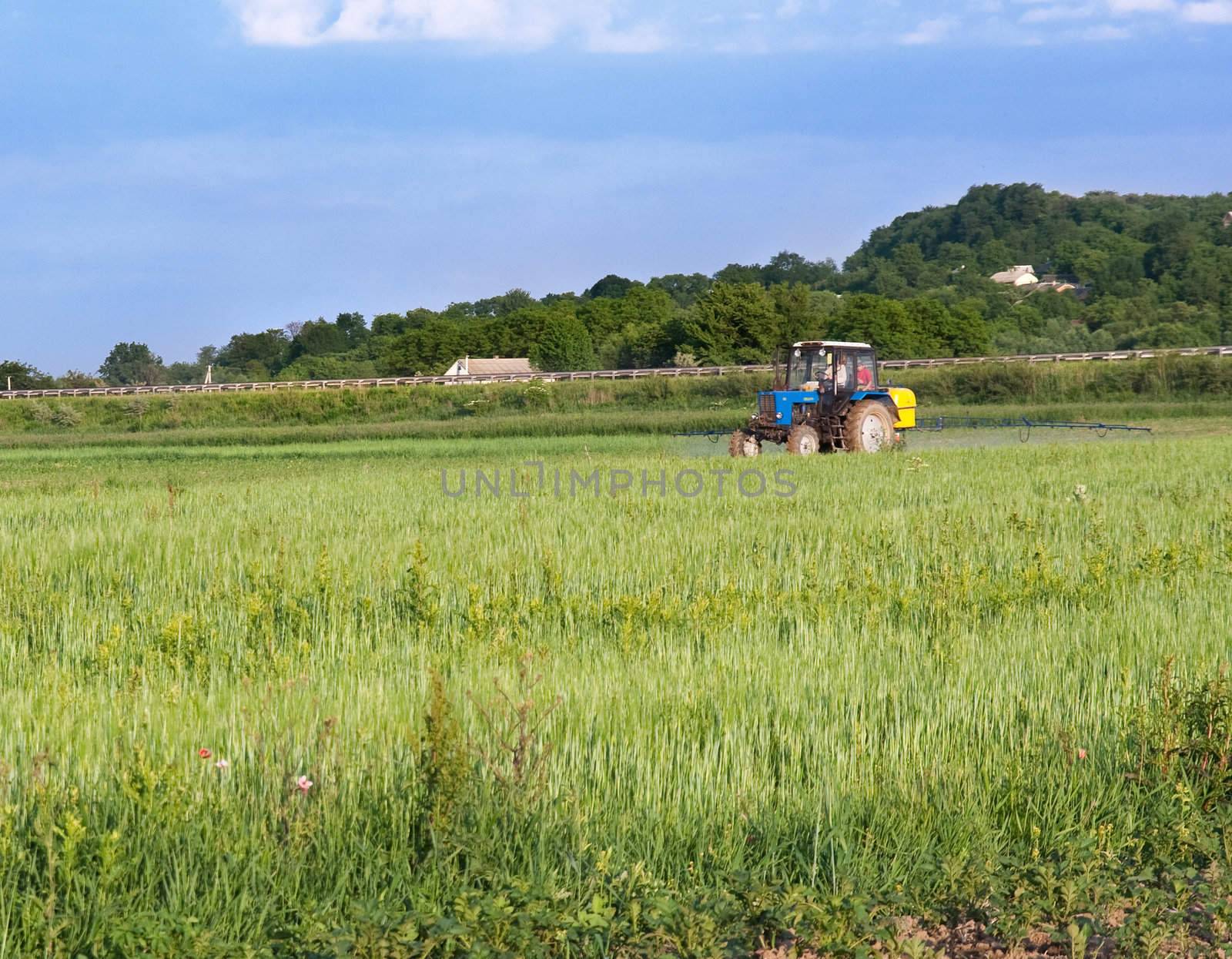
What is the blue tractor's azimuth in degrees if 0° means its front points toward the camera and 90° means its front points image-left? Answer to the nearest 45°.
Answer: approximately 45°
